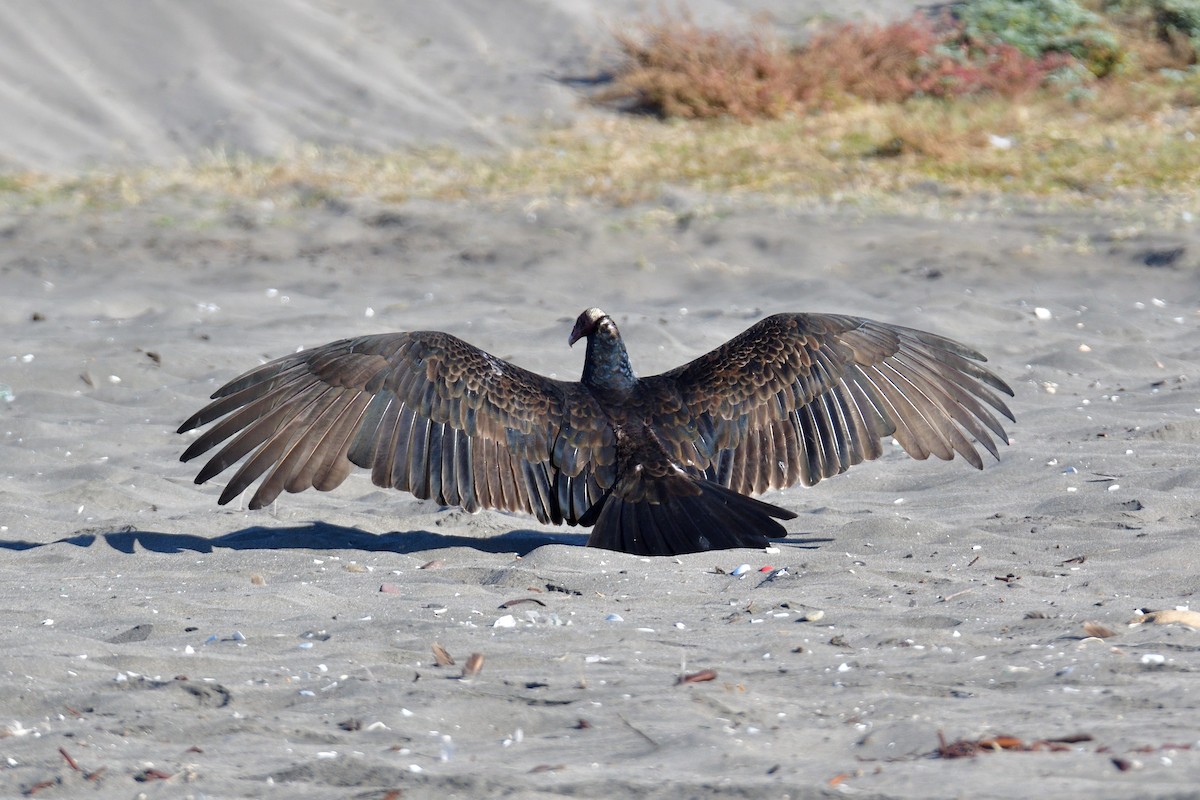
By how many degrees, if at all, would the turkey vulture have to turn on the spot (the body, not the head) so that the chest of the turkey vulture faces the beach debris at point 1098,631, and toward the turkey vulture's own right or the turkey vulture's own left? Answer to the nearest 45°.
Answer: approximately 135° to the turkey vulture's own right

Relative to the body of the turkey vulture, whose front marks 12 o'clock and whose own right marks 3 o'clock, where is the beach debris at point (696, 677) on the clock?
The beach debris is roughly at 6 o'clock from the turkey vulture.

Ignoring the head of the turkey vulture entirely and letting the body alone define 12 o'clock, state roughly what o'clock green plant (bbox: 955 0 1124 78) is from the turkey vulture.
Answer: The green plant is roughly at 1 o'clock from the turkey vulture.

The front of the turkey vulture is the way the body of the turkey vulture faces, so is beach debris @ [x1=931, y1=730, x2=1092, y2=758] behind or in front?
behind

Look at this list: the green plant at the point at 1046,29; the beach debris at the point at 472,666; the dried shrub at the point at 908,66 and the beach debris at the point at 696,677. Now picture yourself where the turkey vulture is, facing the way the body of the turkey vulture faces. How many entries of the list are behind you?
2

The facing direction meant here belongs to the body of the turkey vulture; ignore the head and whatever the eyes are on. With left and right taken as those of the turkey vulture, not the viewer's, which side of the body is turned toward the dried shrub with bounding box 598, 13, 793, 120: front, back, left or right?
front

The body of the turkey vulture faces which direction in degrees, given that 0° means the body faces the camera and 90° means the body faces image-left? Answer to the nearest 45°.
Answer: approximately 180°

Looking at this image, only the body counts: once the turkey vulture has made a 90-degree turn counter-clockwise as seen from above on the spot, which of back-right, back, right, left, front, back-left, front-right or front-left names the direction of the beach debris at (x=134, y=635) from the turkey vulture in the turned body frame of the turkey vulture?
front-left

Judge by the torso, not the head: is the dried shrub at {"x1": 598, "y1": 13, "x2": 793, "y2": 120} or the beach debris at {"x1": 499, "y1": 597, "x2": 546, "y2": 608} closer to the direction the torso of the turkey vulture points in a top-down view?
the dried shrub

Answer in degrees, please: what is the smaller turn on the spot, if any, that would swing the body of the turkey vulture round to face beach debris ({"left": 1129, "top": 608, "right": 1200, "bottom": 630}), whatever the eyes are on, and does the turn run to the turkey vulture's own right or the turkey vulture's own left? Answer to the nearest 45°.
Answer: approximately 135° to the turkey vulture's own right

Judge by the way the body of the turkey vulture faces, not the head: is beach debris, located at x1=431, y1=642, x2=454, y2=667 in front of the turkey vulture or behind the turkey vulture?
behind

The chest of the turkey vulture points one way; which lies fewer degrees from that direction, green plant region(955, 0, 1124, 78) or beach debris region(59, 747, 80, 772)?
the green plant
